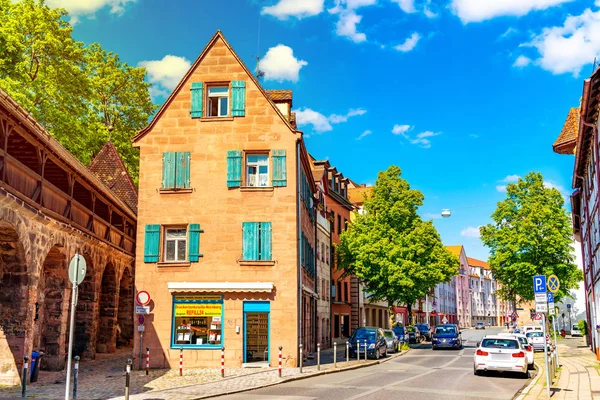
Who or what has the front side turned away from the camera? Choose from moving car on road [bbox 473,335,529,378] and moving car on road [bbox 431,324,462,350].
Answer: moving car on road [bbox 473,335,529,378]

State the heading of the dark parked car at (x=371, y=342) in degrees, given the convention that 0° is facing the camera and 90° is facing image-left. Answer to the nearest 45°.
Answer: approximately 45°

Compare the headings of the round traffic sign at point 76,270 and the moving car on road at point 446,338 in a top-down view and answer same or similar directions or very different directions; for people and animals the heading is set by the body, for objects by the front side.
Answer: very different directions

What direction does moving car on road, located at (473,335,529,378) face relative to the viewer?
away from the camera

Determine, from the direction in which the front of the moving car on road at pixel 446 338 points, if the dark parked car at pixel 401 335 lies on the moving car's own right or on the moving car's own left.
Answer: on the moving car's own right

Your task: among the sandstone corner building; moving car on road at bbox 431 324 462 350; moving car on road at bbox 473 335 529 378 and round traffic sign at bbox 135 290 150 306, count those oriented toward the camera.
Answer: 3

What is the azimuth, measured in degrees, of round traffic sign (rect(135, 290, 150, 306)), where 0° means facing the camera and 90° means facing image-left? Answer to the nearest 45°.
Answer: approximately 0°

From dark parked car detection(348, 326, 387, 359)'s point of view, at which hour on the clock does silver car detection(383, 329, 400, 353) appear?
The silver car is roughly at 5 o'clock from the dark parked car.

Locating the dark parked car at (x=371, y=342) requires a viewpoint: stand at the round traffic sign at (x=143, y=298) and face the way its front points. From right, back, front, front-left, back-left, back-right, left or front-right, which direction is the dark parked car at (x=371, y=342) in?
back-left
